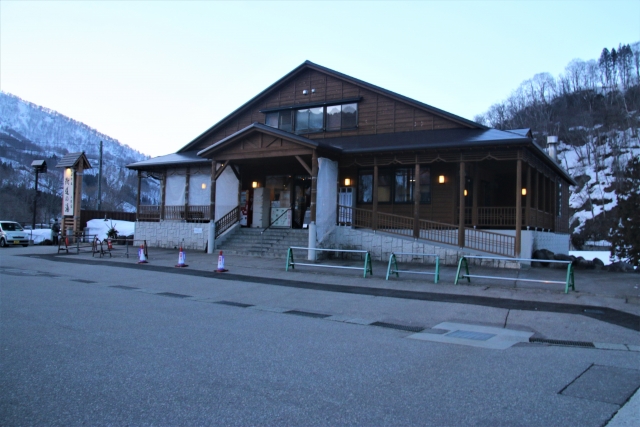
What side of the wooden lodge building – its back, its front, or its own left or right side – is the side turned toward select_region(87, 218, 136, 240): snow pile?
right

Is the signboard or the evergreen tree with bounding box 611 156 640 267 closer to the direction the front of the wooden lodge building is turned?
the signboard

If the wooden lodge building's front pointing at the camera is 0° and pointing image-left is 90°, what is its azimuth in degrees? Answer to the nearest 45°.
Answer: approximately 45°

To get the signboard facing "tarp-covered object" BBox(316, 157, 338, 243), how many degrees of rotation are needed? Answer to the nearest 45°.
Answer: approximately 45° to its left

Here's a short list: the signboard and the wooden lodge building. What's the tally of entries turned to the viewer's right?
0

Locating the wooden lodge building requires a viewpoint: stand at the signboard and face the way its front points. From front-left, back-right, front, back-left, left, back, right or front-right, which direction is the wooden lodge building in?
front-left

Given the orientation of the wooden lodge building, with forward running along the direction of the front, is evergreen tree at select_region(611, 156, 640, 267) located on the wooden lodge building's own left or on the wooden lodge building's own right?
on the wooden lodge building's own left

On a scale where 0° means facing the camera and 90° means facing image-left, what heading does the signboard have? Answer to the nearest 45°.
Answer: approximately 0°

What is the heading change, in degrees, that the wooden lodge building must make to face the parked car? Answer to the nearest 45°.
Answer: approximately 45° to its right

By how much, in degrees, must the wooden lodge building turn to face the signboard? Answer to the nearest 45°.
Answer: approximately 45° to its right

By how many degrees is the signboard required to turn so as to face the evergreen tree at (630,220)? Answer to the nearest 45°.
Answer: approximately 45° to its left
